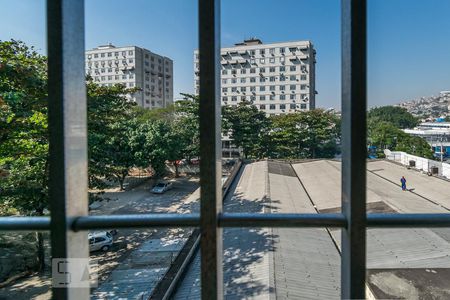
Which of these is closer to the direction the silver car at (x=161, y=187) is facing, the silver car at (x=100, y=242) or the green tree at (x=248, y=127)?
the silver car

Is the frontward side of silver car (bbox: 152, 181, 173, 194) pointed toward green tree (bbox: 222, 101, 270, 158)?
no

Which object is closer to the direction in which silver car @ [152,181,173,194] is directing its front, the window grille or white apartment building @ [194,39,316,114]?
the window grille

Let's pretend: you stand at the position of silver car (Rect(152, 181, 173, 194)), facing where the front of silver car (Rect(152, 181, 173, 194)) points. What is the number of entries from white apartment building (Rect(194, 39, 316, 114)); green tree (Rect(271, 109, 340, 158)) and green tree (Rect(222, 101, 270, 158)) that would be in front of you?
0

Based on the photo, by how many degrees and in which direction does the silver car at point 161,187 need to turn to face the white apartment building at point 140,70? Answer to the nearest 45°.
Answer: approximately 135° to its right

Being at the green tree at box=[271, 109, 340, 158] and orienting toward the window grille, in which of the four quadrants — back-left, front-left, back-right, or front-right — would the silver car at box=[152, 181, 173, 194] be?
front-right

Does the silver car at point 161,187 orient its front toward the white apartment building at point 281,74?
no

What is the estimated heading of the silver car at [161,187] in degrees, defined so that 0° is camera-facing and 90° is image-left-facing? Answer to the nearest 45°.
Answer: approximately 45°

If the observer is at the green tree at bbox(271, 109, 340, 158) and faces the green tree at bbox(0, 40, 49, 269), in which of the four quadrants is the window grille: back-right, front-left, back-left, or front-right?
front-left

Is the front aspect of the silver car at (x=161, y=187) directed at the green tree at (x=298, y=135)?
no

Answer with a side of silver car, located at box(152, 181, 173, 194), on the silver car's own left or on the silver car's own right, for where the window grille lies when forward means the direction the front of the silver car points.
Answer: on the silver car's own left
